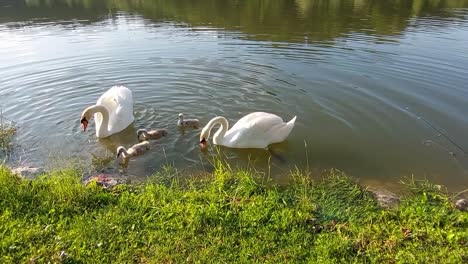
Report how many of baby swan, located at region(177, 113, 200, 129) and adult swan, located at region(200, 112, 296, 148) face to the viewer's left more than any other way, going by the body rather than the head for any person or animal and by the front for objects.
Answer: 2

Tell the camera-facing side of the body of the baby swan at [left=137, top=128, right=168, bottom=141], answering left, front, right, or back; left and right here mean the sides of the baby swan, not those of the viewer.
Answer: left

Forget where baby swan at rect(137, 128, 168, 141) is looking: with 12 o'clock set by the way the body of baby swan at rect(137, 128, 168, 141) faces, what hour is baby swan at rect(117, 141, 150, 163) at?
baby swan at rect(117, 141, 150, 163) is roughly at 10 o'clock from baby swan at rect(137, 128, 168, 141).

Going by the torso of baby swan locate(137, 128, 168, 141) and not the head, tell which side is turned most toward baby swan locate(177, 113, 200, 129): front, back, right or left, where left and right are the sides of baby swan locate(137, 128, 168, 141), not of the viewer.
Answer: back

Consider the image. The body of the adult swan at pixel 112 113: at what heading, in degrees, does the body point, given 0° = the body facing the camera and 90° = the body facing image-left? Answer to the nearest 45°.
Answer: approximately 45°

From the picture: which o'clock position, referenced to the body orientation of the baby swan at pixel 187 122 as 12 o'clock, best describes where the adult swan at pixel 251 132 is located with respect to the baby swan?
The adult swan is roughly at 7 o'clock from the baby swan.

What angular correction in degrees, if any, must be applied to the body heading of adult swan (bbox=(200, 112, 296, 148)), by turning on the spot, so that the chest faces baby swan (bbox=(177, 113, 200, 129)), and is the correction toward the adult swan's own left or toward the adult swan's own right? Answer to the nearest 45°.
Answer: approximately 45° to the adult swan's own right

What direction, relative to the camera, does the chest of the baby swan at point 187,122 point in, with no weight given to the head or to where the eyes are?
to the viewer's left

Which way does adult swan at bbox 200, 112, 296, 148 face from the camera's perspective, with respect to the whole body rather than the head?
to the viewer's left

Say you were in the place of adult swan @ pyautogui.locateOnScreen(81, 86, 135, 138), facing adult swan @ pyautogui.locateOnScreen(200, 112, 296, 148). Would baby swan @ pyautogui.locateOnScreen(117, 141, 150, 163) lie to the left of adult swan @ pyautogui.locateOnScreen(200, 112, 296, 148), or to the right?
right

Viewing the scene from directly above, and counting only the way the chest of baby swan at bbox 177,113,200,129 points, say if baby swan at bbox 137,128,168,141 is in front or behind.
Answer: in front
